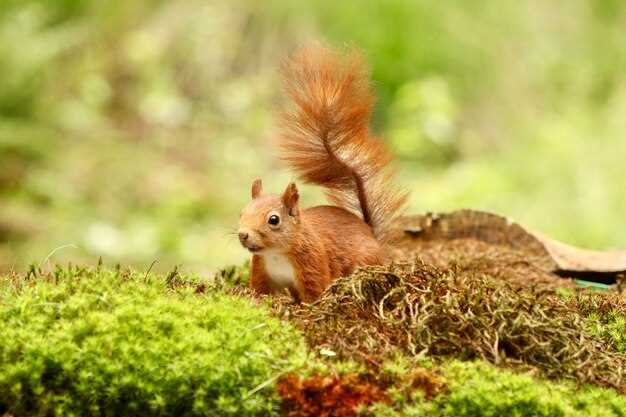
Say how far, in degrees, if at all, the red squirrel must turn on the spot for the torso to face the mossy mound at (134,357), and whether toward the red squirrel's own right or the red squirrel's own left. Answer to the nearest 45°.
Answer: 0° — it already faces it

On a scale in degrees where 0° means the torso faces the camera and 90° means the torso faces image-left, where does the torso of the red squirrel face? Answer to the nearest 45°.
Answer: approximately 45°

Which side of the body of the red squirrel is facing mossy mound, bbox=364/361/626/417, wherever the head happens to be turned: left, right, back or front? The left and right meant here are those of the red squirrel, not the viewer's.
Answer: left
